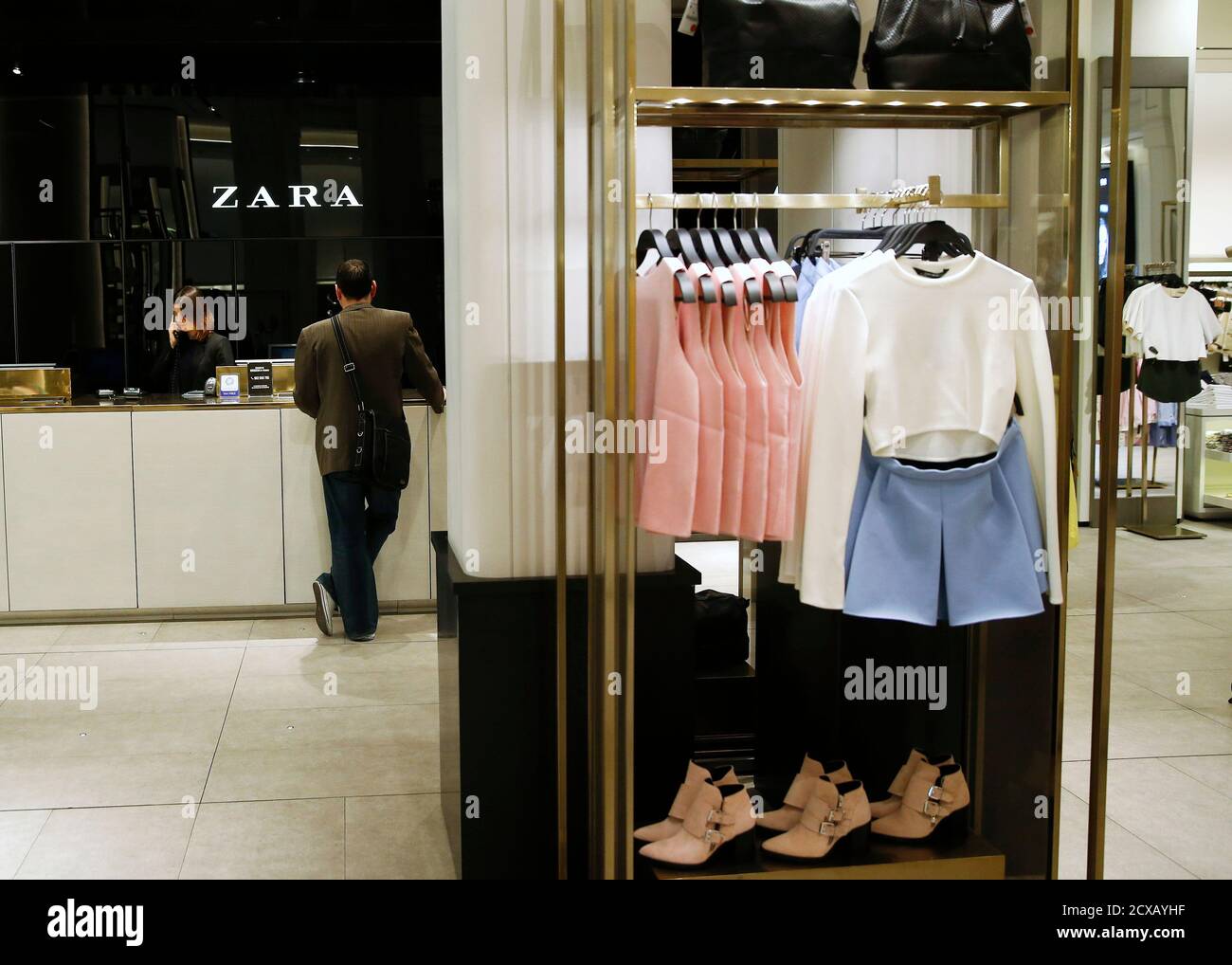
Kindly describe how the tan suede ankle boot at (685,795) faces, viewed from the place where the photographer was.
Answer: facing to the left of the viewer

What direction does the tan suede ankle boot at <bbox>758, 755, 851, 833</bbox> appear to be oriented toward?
to the viewer's left

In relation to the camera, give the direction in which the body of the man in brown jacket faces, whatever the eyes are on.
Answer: away from the camera

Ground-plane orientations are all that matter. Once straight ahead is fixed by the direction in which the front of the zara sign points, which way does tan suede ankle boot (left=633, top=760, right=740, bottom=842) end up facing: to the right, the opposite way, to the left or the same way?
to the right

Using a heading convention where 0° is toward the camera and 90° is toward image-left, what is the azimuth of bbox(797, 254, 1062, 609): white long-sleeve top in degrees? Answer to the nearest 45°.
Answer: approximately 0°

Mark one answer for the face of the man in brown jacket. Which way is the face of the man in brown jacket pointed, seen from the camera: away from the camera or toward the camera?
away from the camera

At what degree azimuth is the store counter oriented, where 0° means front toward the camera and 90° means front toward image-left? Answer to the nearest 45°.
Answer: approximately 0°

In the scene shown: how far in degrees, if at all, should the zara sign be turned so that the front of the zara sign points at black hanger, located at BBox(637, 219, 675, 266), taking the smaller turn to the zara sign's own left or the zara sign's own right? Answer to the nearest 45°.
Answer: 0° — it already faces it
